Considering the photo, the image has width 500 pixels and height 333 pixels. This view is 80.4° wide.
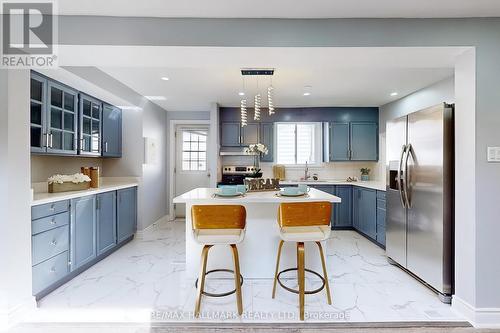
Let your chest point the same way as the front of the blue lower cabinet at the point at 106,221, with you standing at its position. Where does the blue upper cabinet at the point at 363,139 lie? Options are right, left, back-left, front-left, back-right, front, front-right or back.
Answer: front-left

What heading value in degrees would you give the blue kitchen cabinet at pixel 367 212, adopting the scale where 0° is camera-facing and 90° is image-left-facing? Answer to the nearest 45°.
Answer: approximately 45°

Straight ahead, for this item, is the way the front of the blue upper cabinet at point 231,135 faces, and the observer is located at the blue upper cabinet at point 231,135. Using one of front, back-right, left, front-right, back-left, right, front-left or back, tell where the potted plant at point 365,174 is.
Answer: left

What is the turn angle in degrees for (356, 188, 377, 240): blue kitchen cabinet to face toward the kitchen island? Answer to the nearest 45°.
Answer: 0° — it already faces it

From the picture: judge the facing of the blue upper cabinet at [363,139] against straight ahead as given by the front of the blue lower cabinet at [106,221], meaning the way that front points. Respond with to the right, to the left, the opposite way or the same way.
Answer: to the right

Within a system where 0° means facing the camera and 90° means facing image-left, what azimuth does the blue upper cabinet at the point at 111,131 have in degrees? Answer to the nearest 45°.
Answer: approximately 315°

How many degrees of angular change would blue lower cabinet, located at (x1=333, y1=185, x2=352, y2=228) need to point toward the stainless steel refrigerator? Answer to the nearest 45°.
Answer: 0° — it already faces it

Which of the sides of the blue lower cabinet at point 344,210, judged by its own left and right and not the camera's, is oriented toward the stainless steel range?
right

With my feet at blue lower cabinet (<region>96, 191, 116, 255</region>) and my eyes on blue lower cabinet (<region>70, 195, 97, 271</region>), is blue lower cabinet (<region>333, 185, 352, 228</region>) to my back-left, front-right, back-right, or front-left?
back-left

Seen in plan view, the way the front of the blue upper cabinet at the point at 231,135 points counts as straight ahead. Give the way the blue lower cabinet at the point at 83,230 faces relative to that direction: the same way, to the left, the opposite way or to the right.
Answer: to the left

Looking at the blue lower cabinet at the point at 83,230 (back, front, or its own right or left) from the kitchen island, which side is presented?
front

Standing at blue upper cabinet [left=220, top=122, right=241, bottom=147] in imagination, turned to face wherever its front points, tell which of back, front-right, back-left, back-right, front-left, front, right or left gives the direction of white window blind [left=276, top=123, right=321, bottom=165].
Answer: left

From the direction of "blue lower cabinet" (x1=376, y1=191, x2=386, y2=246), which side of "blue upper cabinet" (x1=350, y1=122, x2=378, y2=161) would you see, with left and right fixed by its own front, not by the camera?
front

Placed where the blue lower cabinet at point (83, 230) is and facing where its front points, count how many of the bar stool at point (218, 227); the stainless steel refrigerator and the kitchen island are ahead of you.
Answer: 3

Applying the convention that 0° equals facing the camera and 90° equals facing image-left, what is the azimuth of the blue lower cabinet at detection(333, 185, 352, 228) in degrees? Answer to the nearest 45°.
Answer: approximately 0°
